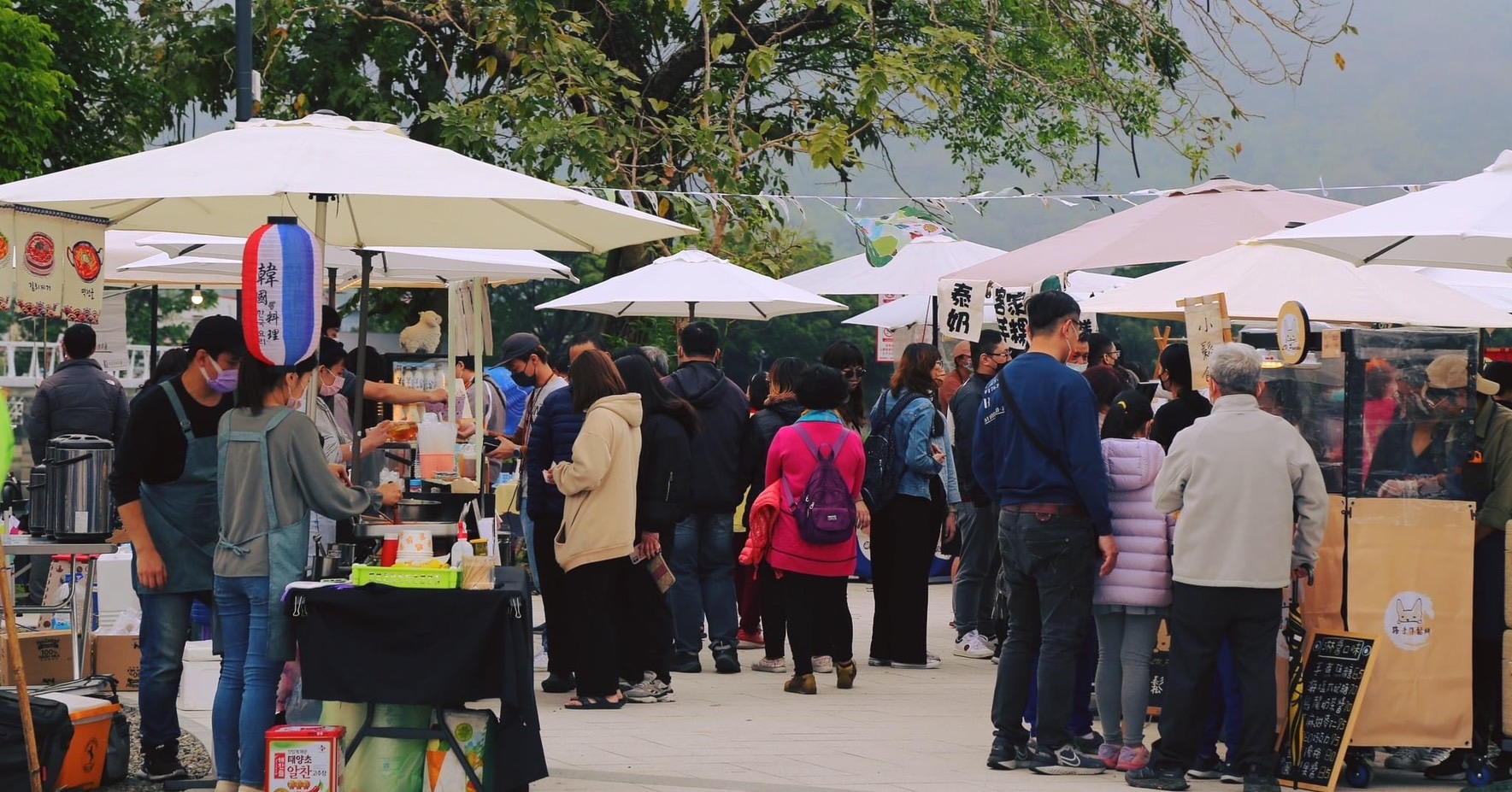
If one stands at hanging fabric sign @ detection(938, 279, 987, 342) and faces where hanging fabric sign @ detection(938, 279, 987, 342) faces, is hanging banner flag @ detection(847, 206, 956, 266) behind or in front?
behind

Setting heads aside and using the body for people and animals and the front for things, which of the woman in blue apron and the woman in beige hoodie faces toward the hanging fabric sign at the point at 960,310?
the woman in blue apron

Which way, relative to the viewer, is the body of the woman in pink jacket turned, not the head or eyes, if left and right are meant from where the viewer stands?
facing away from the viewer

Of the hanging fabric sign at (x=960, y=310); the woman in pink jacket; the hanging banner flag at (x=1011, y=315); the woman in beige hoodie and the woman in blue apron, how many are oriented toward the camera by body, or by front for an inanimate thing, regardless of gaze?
2

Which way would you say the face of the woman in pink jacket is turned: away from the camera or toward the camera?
away from the camera

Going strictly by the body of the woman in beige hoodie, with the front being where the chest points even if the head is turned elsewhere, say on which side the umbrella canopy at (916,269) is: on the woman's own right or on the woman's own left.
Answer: on the woman's own right

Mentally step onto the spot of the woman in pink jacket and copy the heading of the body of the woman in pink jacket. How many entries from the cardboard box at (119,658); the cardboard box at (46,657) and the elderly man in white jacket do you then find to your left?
2
